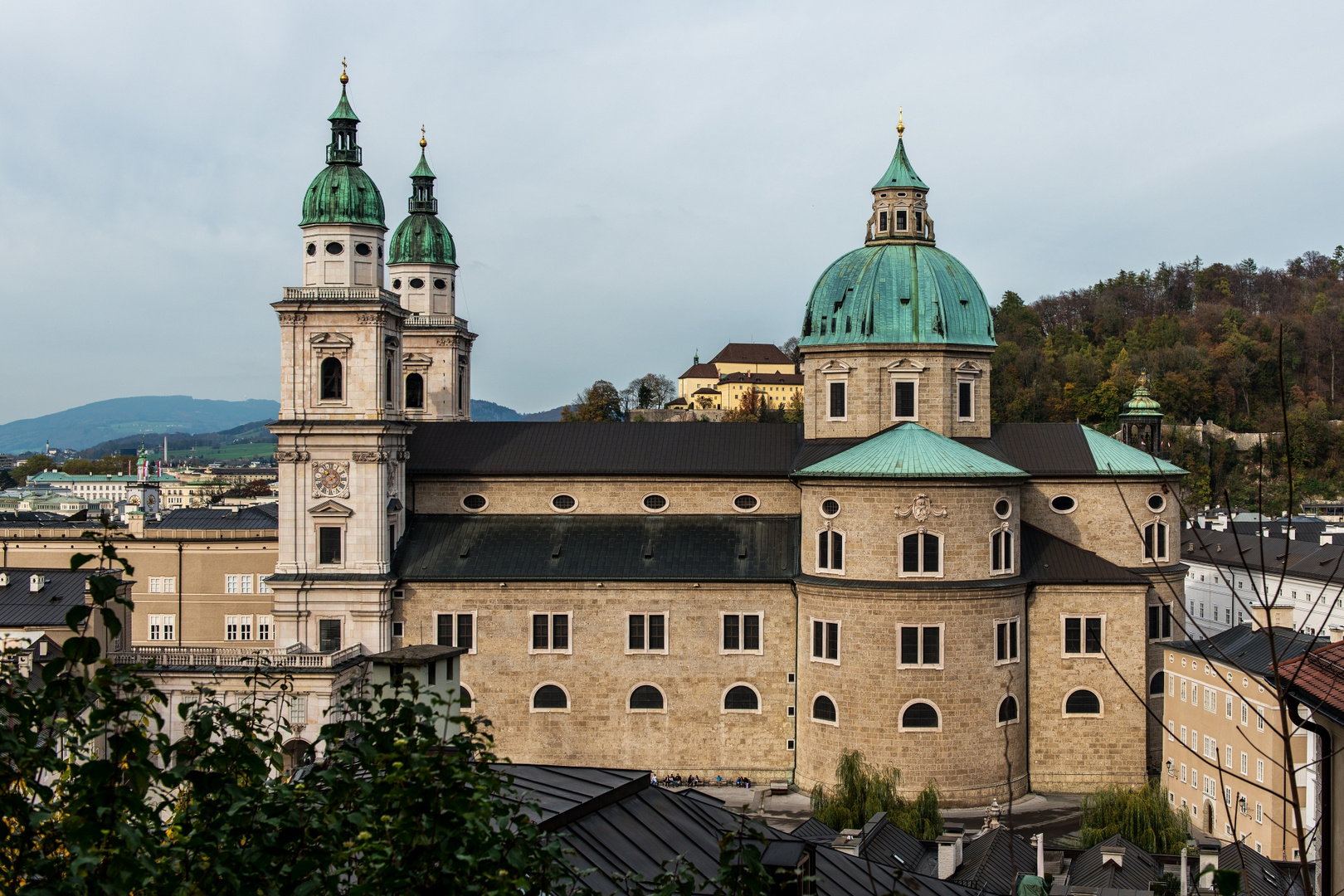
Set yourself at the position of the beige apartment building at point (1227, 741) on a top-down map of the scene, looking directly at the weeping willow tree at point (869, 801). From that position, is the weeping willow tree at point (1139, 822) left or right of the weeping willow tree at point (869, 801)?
left

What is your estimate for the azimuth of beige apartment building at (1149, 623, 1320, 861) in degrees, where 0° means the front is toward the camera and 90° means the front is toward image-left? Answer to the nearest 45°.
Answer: approximately 45°

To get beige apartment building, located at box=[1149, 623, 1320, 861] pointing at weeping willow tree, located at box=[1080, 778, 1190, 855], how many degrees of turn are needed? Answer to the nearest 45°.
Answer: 0° — it already faces it

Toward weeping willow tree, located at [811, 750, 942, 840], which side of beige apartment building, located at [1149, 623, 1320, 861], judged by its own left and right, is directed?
front
